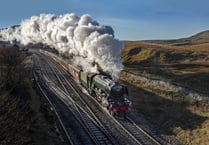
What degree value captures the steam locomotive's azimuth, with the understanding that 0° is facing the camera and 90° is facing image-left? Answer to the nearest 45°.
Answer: approximately 315°
